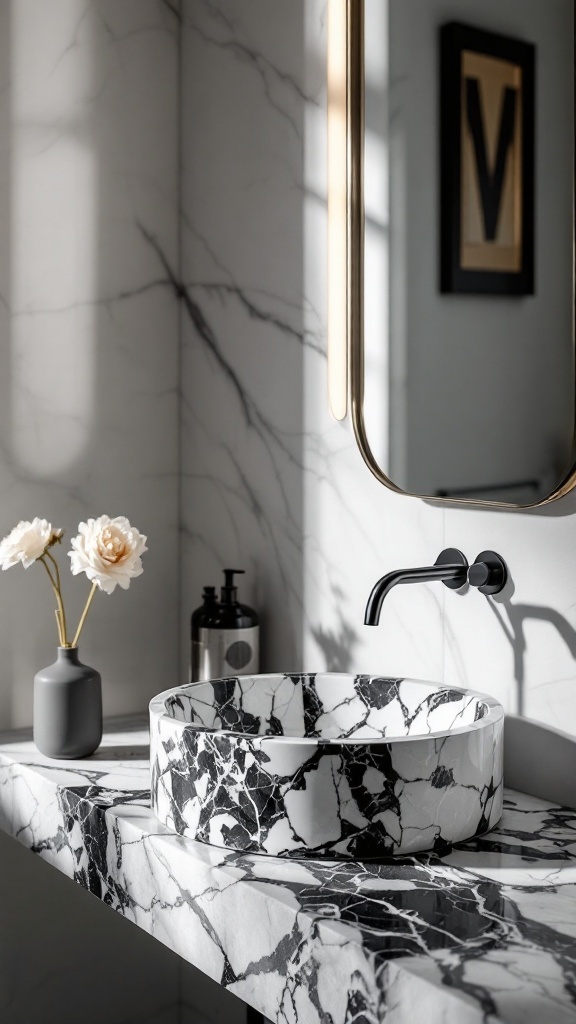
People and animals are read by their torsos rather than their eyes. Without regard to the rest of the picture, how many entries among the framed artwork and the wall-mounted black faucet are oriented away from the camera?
0

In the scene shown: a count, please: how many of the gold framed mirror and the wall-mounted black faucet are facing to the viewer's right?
0
